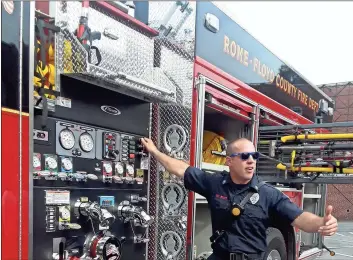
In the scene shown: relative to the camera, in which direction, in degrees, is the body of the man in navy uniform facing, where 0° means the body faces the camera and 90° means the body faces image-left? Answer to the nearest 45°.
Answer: approximately 0°

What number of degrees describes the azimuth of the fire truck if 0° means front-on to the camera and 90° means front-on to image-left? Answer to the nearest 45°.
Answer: approximately 45°

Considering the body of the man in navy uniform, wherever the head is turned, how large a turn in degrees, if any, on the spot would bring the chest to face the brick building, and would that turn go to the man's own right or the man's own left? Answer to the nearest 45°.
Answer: approximately 180°

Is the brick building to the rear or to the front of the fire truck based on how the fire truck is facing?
to the rear
